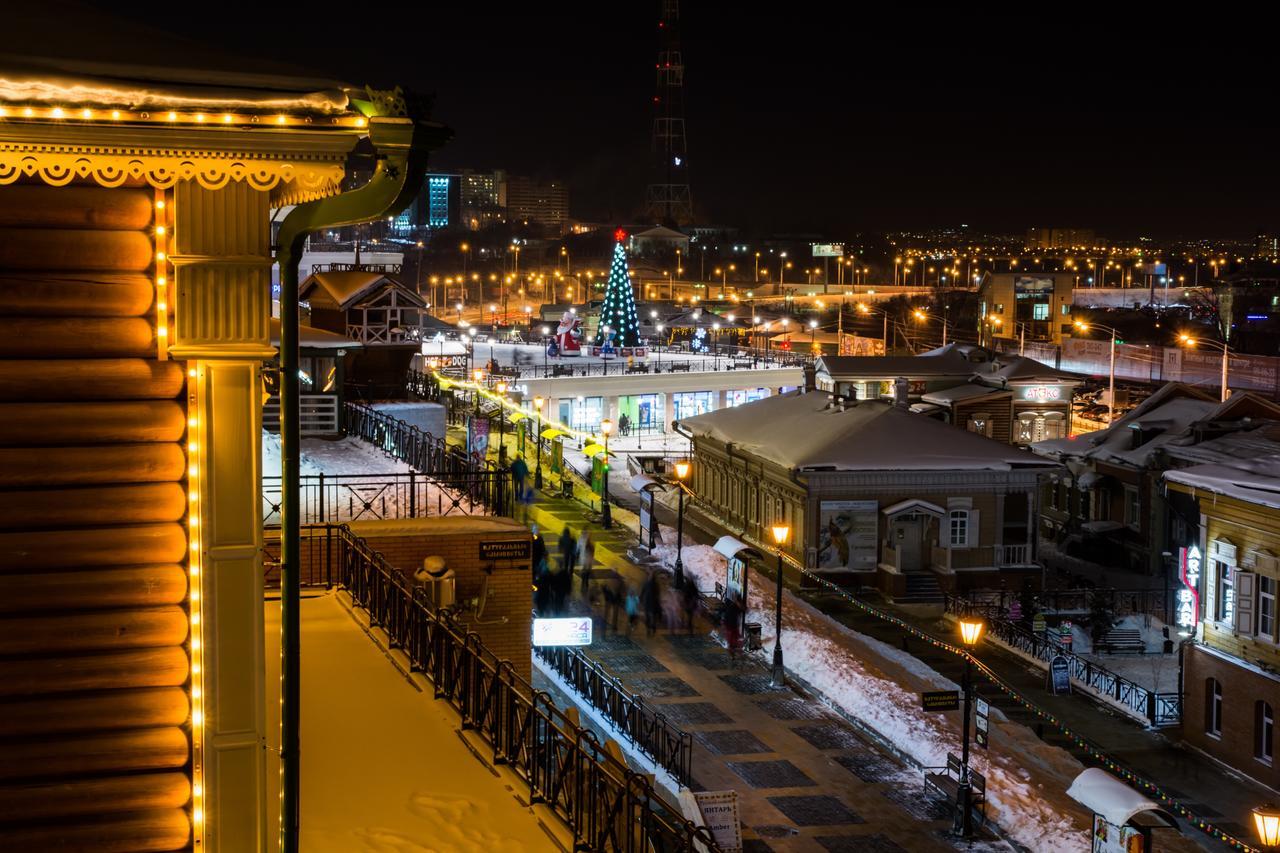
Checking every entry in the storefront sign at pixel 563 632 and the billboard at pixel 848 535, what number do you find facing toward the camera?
2

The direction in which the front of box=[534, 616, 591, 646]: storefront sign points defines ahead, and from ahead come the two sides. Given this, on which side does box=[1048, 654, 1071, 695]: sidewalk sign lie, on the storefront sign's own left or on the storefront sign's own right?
on the storefront sign's own left

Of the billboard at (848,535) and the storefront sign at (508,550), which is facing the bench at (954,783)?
the billboard

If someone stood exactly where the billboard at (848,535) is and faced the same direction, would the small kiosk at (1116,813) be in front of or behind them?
in front

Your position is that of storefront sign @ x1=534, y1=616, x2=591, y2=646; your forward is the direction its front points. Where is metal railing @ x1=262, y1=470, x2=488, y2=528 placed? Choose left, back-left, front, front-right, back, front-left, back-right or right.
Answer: right

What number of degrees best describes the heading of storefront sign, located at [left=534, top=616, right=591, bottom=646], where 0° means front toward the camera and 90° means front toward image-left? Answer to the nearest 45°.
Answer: approximately 0°

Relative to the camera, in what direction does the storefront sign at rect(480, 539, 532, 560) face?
facing the viewer

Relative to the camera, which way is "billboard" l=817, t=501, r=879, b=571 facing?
toward the camera

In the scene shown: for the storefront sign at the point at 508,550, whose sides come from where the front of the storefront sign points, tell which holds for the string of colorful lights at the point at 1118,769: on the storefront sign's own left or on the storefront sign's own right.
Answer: on the storefront sign's own left

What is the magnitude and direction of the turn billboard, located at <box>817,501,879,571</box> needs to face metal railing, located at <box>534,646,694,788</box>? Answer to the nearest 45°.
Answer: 0° — it already faces it
